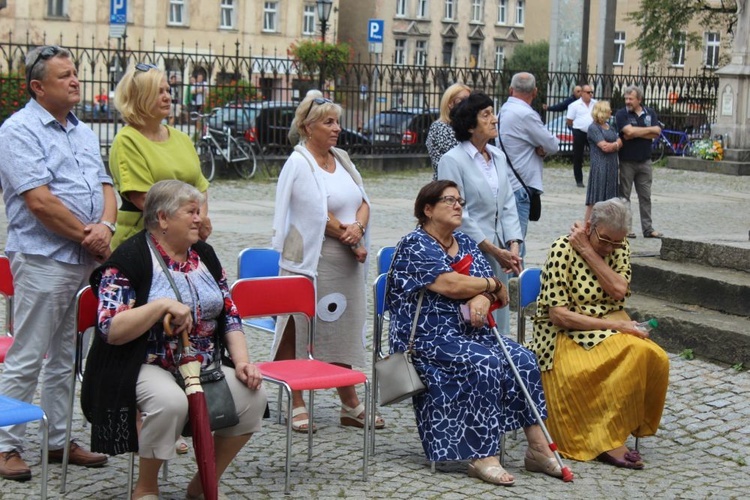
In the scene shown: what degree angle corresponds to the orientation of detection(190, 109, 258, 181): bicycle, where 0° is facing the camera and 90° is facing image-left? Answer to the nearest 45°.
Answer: approximately 45°

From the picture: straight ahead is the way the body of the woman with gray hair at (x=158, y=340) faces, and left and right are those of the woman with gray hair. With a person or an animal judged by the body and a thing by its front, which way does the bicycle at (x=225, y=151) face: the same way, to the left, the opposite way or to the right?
to the right

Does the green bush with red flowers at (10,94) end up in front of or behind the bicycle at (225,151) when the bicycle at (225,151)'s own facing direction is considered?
in front

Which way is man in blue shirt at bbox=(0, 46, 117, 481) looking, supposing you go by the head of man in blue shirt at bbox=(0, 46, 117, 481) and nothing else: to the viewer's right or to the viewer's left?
to the viewer's right

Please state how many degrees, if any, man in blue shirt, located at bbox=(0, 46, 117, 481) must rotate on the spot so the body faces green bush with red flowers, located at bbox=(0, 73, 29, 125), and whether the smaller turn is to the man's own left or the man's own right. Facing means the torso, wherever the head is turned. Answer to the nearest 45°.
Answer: approximately 135° to the man's own left

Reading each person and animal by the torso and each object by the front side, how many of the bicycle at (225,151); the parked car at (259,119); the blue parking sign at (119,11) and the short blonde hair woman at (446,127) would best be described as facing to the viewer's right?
1

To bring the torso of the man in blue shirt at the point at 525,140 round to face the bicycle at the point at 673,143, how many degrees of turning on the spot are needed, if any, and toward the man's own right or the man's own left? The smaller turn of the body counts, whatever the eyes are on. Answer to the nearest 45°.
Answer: approximately 45° to the man's own left

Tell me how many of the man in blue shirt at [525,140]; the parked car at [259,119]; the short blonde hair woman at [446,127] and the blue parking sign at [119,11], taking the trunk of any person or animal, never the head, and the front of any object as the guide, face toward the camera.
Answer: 1

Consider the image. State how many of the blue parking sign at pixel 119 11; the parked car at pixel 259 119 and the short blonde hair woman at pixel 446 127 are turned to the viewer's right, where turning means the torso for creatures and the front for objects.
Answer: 1

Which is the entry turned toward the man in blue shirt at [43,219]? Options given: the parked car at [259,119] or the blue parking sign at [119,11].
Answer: the blue parking sign

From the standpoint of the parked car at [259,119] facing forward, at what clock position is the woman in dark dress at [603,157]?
The woman in dark dress is roughly at 7 o'clock from the parked car.

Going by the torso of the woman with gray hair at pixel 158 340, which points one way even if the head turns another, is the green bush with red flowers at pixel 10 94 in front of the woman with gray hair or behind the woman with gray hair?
behind

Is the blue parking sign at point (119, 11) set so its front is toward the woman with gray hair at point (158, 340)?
yes

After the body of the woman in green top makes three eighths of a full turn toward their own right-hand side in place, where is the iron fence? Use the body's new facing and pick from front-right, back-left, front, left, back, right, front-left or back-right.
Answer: right

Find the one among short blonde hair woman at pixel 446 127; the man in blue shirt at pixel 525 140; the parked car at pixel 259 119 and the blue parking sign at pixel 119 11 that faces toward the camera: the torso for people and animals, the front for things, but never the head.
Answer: the blue parking sign

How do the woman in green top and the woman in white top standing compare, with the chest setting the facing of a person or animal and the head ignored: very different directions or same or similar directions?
same or similar directions

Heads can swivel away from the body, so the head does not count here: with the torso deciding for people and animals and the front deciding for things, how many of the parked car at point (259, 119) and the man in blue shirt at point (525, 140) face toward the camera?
0

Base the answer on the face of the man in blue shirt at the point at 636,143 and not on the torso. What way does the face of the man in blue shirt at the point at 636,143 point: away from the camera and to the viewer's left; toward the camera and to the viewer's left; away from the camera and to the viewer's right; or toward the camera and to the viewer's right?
toward the camera and to the viewer's left

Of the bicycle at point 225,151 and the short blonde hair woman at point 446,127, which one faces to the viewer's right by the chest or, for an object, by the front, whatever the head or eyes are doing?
the short blonde hair woman

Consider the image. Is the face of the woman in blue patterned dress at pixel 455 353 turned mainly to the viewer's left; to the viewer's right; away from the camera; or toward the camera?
to the viewer's right

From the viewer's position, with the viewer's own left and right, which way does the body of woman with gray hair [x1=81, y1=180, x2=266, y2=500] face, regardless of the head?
facing the viewer and to the right of the viewer
